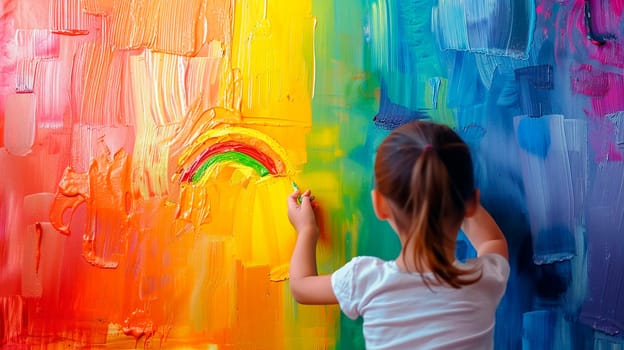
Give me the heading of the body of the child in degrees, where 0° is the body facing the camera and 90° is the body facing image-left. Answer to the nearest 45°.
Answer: approximately 180°

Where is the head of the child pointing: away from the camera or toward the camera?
away from the camera
